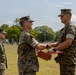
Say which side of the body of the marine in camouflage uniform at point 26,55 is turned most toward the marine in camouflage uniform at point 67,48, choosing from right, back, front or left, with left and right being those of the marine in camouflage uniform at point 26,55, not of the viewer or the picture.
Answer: front

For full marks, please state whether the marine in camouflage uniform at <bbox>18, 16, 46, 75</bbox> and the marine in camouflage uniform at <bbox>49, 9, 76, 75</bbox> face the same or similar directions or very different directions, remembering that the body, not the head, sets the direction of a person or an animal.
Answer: very different directions

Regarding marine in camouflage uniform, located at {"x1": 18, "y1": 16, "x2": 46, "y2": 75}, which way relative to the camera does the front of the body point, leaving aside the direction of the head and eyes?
to the viewer's right

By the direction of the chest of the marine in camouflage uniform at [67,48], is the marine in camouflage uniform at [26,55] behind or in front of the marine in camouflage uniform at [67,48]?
in front

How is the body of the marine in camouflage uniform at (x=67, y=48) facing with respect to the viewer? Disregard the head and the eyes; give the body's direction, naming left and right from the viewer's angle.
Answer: facing to the left of the viewer

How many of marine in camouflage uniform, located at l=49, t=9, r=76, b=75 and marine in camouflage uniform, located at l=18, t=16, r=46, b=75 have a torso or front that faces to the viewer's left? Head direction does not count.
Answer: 1
